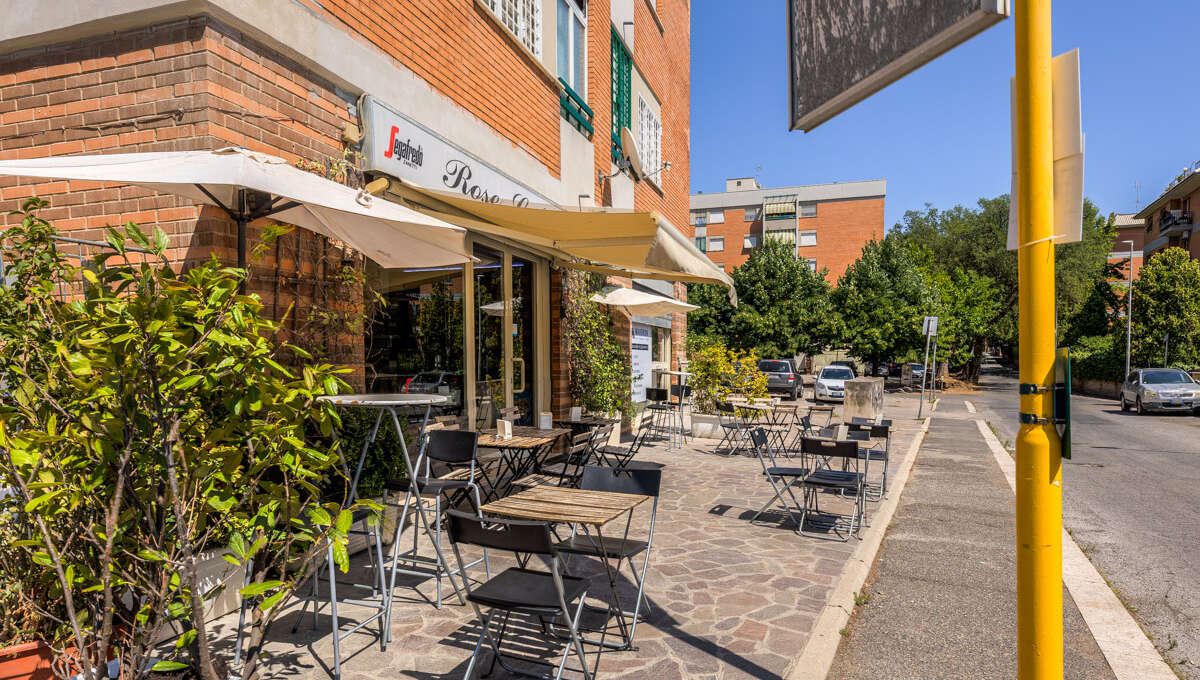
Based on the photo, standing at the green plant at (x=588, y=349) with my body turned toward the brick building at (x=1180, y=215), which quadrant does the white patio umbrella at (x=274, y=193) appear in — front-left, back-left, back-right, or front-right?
back-right

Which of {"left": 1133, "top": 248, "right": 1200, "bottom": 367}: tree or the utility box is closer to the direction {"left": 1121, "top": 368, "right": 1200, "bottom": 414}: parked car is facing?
the utility box

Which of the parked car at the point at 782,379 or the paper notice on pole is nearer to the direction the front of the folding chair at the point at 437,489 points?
the paper notice on pole
